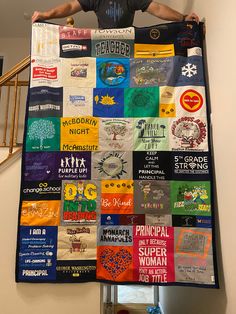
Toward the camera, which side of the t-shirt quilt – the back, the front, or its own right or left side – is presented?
front

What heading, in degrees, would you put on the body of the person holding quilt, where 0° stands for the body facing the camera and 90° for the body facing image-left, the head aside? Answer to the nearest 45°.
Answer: approximately 0°
